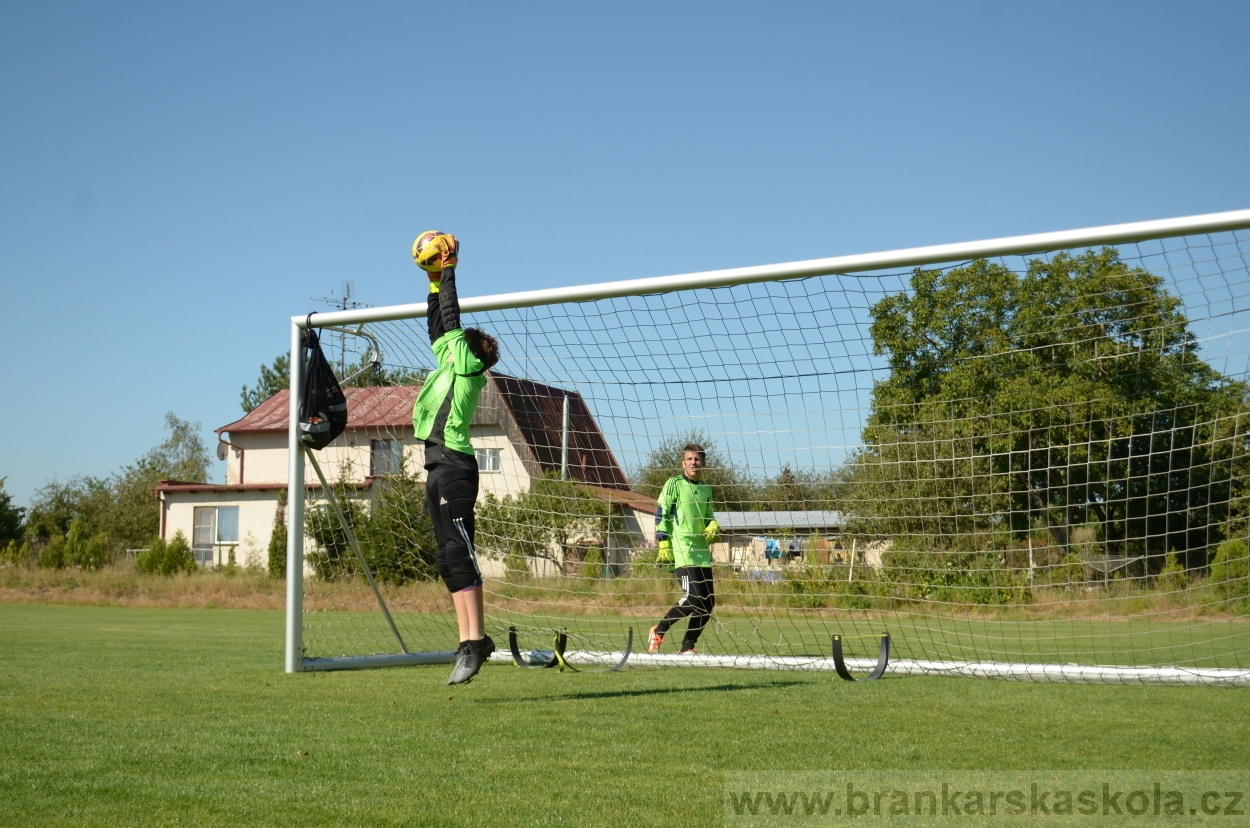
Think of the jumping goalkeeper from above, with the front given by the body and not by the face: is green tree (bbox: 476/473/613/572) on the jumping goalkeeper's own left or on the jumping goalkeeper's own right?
on the jumping goalkeeper's own right

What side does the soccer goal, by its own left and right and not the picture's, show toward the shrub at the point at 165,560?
right

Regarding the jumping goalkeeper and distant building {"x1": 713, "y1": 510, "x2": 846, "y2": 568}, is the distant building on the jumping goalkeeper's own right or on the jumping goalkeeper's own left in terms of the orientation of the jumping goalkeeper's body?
on the jumping goalkeeper's own right

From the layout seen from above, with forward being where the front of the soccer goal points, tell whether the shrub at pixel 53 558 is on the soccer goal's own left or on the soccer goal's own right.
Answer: on the soccer goal's own right

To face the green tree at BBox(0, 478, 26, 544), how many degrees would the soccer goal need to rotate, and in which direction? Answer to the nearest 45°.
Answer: approximately 90° to its right
